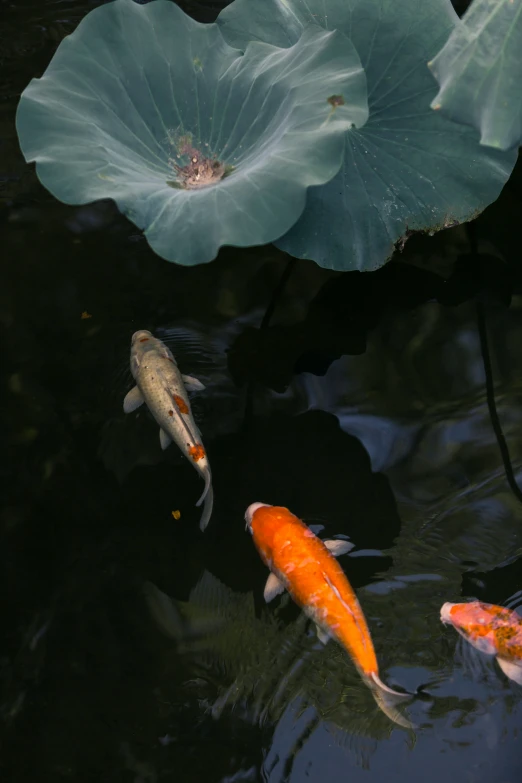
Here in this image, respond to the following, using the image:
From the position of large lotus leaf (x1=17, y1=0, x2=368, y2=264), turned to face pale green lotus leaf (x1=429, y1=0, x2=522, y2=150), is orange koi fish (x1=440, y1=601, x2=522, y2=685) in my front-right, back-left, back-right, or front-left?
front-right

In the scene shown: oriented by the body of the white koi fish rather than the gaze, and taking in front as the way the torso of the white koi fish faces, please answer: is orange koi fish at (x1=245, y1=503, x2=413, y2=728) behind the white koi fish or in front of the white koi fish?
behind

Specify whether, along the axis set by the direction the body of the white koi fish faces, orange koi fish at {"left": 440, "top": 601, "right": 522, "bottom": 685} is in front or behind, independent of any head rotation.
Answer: behind

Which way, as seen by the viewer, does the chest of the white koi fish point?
away from the camera

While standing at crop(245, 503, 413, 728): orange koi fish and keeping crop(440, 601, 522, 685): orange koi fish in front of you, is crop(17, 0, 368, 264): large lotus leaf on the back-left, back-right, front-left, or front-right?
back-left

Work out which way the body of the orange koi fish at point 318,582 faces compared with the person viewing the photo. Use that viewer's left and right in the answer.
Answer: facing away from the viewer and to the left of the viewer

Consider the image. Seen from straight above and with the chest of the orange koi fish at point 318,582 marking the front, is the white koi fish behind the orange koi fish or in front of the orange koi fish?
in front

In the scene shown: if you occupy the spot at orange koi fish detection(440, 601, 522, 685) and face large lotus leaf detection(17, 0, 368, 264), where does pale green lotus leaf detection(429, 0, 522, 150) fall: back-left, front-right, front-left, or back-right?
front-right
